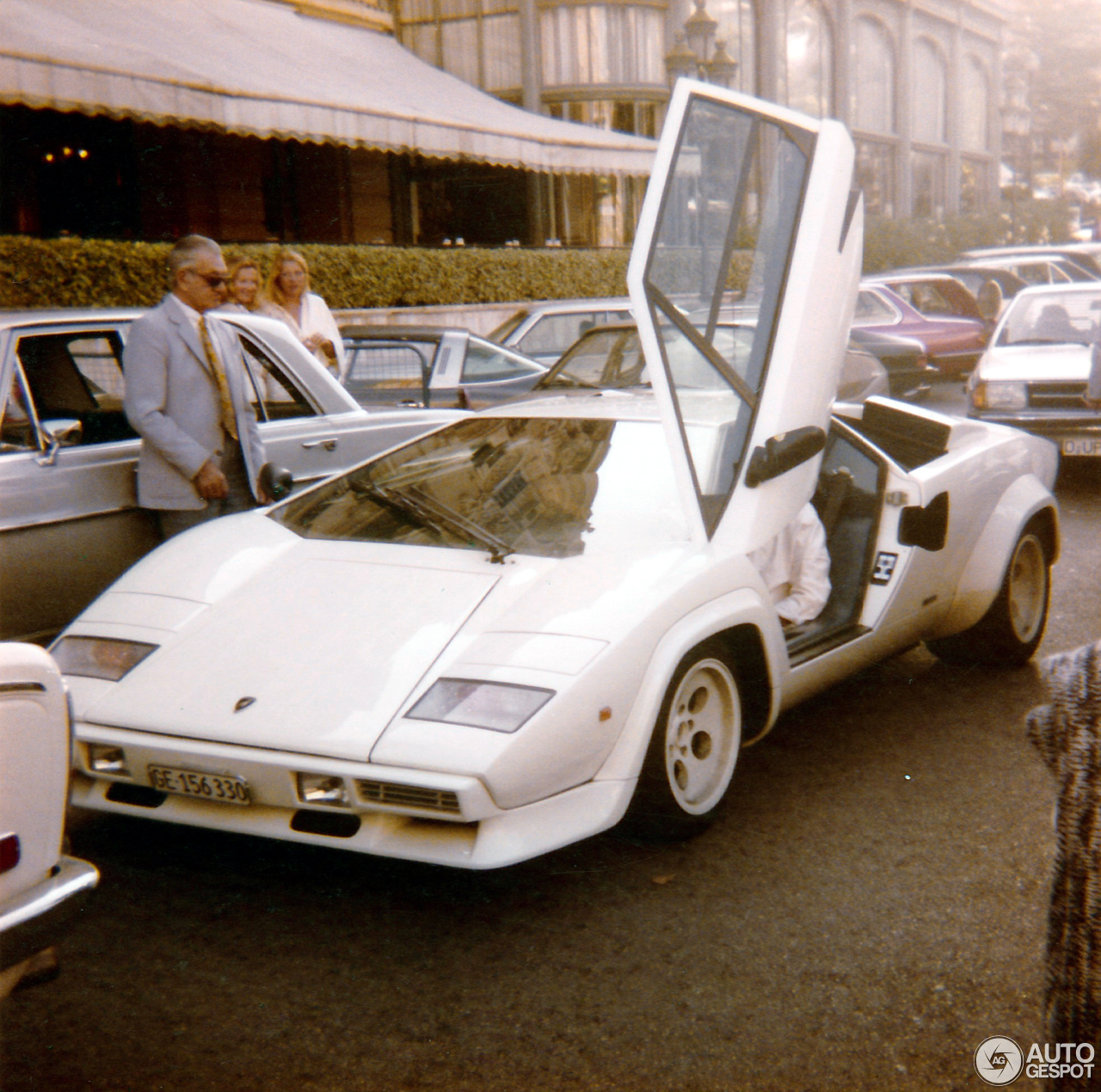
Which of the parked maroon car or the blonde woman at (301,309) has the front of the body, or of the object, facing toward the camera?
the blonde woman

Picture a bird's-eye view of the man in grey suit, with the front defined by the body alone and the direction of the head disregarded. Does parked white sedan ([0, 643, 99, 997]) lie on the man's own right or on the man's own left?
on the man's own right

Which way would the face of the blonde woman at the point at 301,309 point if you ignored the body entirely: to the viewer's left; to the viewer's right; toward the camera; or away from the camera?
toward the camera

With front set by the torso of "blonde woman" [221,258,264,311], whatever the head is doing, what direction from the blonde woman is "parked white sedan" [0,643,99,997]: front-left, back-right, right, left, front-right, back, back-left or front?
front

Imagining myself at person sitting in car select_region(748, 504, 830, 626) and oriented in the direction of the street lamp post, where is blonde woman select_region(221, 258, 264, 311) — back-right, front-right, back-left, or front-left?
front-left

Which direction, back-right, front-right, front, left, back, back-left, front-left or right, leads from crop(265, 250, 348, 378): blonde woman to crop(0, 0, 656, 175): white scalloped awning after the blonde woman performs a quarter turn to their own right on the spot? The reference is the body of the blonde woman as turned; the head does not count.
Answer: right

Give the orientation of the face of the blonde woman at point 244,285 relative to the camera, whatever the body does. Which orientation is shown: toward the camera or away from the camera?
toward the camera

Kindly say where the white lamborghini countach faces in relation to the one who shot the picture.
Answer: facing the viewer and to the left of the viewer

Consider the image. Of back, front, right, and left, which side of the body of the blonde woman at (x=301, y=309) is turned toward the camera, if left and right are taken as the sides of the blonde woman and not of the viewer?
front

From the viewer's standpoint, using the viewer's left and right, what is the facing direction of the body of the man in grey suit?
facing the viewer and to the right of the viewer

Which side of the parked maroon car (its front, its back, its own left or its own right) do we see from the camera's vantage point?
left

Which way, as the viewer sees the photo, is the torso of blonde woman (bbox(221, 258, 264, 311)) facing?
toward the camera

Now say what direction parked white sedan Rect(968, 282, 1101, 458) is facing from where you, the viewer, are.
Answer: facing the viewer
